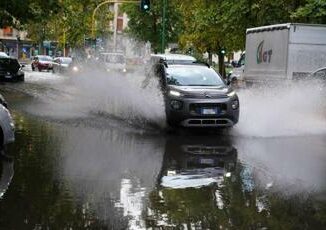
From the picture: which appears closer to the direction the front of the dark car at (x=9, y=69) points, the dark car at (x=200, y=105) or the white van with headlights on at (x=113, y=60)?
the dark car

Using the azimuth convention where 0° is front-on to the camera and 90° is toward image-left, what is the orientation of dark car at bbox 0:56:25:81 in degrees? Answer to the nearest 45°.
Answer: approximately 0°

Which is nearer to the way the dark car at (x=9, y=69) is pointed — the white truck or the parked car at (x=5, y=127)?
the parked car

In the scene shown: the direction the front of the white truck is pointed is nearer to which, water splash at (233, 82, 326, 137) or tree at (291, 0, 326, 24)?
the tree

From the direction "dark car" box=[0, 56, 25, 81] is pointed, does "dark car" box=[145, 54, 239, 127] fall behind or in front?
in front

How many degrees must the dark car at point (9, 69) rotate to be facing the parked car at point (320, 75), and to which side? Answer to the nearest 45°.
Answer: approximately 45° to its left

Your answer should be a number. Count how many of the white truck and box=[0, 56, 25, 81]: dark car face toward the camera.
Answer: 1
